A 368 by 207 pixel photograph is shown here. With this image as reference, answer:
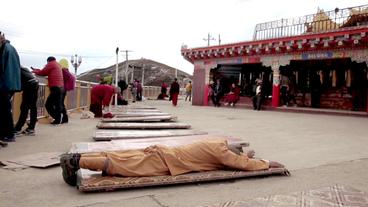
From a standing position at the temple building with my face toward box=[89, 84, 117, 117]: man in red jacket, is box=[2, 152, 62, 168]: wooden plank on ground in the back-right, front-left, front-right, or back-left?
front-left

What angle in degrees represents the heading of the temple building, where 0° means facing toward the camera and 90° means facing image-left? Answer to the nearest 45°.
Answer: approximately 45°

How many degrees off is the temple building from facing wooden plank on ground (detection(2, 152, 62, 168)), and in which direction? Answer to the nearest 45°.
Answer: approximately 45° to its left

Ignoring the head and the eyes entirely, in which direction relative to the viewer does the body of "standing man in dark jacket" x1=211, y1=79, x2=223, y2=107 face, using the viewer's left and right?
facing the viewer and to the right of the viewer

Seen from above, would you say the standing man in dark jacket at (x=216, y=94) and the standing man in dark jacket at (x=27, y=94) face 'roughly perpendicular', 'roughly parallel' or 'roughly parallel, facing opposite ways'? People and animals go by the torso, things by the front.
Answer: roughly perpendicular

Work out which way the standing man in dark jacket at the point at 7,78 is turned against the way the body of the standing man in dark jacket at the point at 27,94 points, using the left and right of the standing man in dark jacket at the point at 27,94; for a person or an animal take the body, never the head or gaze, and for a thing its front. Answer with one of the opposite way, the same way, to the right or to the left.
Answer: the same way

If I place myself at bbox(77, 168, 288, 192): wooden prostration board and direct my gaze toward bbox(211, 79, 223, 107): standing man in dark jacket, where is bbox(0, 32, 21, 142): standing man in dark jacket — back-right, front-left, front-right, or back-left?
front-left
